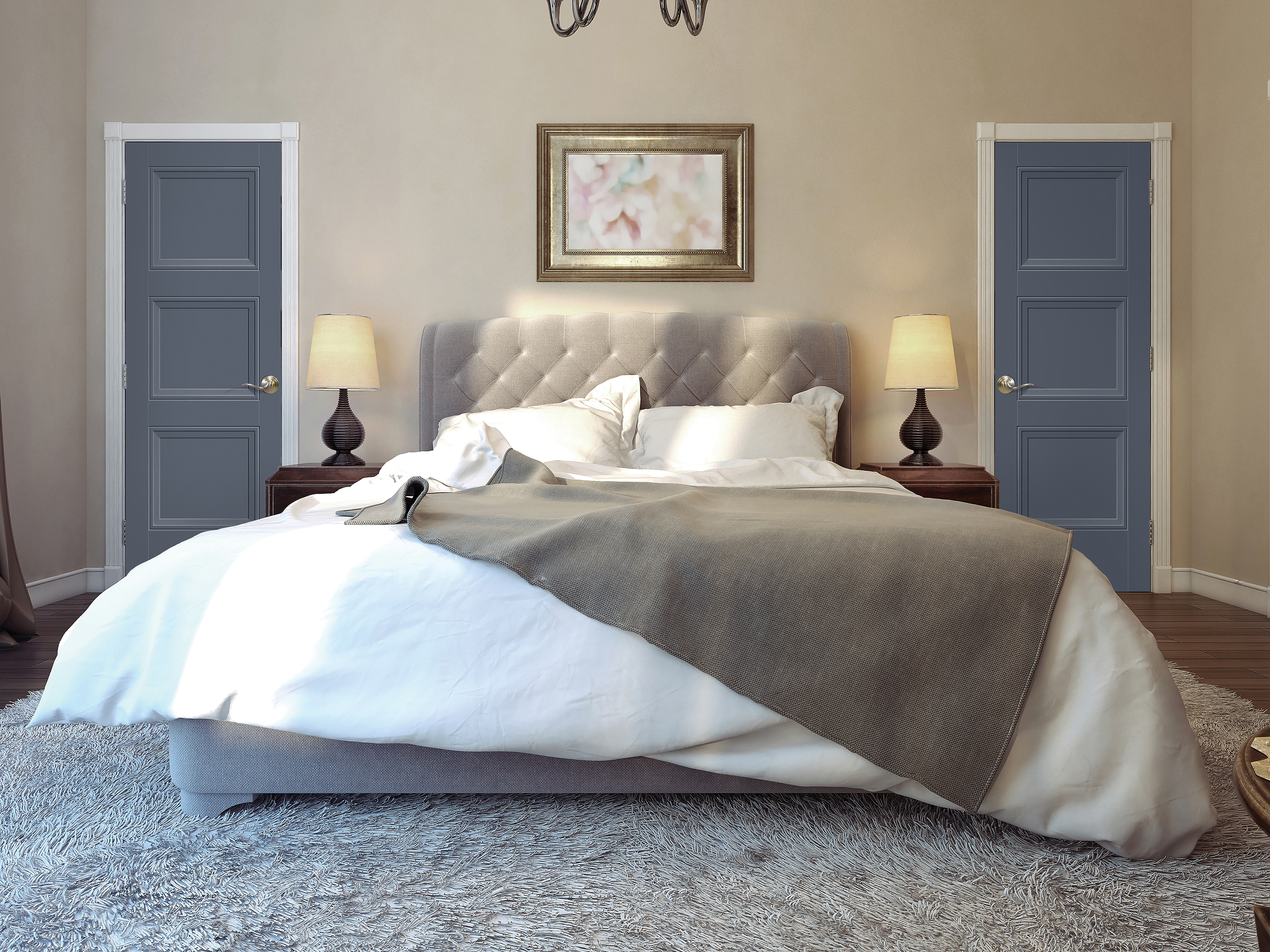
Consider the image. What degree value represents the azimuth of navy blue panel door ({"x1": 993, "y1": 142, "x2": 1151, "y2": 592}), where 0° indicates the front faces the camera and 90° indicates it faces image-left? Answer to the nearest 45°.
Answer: approximately 0°

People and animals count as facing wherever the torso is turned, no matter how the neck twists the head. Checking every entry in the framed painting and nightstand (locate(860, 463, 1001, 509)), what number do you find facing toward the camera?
2

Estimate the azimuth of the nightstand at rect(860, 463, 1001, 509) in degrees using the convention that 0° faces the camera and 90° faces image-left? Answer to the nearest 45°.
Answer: approximately 0°

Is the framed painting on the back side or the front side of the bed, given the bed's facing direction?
on the back side

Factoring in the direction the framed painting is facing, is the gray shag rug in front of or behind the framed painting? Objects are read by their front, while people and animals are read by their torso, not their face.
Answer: in front

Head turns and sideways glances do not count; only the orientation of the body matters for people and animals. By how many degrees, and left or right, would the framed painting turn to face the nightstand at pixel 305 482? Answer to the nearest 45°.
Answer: approximately 45° to its right
